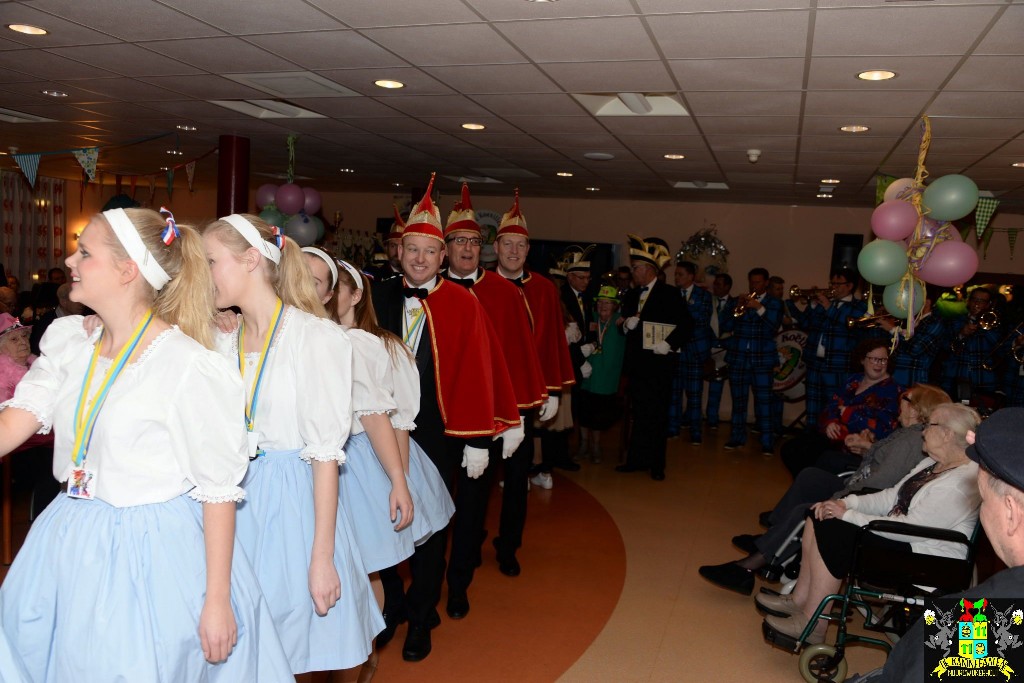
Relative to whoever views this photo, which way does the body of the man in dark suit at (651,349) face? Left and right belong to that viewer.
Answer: facing the viewer and to the left of the viewer

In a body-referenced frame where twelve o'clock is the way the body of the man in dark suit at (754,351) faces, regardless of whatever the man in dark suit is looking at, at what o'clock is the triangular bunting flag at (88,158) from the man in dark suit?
The triangular bunting flag is roughly at 1 o'clock from the man in dark suit.

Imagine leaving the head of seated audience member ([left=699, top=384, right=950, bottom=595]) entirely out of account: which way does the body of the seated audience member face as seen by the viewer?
to the viewer's left

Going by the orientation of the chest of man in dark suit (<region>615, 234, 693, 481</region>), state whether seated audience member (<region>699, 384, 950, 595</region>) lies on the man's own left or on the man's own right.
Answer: on the man's own left

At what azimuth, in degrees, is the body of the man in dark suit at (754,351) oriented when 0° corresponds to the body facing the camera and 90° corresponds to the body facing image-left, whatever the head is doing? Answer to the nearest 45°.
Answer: approximately 45°

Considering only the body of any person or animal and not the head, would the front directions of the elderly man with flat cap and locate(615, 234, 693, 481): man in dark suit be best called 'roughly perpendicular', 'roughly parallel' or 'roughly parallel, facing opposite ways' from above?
roughly perpendicular

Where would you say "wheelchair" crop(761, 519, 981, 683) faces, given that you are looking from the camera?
facing to the left of the viewer

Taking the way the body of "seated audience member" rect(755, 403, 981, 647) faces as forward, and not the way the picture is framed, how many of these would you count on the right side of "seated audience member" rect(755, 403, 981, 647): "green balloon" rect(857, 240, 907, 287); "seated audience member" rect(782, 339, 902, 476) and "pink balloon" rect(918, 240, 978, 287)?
3

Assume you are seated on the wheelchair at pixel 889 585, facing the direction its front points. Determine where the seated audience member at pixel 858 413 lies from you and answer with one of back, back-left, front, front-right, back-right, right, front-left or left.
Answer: right

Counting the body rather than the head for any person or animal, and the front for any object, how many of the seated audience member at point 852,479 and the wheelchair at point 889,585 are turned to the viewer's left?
2

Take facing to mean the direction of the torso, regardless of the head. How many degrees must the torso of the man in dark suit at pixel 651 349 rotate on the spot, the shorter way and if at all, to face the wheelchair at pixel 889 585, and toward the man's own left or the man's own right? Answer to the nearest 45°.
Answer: approximately 45° to the man's own left

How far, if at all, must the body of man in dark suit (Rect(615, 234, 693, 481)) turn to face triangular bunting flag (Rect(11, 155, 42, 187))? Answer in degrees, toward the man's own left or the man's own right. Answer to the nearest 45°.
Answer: approximately 45° to the man's own right

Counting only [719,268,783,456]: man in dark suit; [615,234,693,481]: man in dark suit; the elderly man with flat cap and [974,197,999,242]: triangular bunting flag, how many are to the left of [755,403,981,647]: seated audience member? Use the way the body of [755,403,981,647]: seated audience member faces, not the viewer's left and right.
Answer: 1

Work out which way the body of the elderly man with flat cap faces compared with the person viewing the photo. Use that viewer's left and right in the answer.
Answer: facing away from the viewer and to the left of the viewer

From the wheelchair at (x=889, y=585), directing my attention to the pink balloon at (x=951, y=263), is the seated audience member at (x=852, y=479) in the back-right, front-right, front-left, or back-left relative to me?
front-left

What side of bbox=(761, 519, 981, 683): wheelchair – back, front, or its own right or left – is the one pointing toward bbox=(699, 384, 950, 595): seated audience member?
right

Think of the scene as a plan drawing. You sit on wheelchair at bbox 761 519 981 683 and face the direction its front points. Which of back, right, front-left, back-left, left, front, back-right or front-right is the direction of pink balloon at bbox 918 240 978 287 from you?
right

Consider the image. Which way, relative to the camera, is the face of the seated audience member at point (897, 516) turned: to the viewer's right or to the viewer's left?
to the viewer's left

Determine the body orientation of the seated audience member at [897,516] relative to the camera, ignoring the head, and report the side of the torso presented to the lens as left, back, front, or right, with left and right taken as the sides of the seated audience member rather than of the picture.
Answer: left
